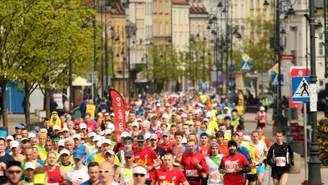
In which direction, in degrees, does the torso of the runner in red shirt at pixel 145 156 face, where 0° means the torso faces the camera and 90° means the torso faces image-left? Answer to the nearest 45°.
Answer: approximately 0°

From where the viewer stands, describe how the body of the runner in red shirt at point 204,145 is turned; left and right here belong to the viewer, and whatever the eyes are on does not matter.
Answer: facing the viewer

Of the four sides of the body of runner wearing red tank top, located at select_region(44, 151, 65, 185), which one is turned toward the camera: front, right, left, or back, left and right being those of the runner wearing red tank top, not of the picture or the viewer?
front

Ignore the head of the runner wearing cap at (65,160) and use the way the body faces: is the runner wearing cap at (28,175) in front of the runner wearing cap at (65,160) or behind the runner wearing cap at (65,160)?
in front

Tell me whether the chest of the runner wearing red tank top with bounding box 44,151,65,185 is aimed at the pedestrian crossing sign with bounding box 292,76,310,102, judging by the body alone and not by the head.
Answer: no

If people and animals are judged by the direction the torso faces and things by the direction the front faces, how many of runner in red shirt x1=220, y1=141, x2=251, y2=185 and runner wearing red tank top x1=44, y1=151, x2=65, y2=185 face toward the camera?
2

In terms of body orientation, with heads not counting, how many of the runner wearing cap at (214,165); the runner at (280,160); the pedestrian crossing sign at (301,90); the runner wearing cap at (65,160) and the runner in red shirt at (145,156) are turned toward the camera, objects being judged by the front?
5

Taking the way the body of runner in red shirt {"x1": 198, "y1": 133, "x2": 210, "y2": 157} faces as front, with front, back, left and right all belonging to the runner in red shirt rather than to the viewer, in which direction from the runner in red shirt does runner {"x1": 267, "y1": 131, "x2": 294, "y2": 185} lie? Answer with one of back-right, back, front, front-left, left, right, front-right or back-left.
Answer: left

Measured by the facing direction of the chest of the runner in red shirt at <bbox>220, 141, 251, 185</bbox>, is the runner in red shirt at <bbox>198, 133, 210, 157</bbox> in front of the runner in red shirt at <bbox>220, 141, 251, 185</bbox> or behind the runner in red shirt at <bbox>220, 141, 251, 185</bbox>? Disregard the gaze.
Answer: behind

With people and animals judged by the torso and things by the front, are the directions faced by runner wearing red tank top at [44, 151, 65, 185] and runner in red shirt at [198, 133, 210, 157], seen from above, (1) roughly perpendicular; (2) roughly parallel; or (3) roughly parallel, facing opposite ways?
roughly parallel

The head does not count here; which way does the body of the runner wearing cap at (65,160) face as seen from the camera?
toward the camera

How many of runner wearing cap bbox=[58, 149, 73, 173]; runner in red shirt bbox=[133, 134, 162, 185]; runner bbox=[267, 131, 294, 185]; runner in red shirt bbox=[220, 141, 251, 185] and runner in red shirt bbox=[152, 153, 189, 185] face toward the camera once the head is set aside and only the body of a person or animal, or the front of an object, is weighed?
5

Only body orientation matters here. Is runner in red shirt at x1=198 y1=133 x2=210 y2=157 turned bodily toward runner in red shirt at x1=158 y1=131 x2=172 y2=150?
no
